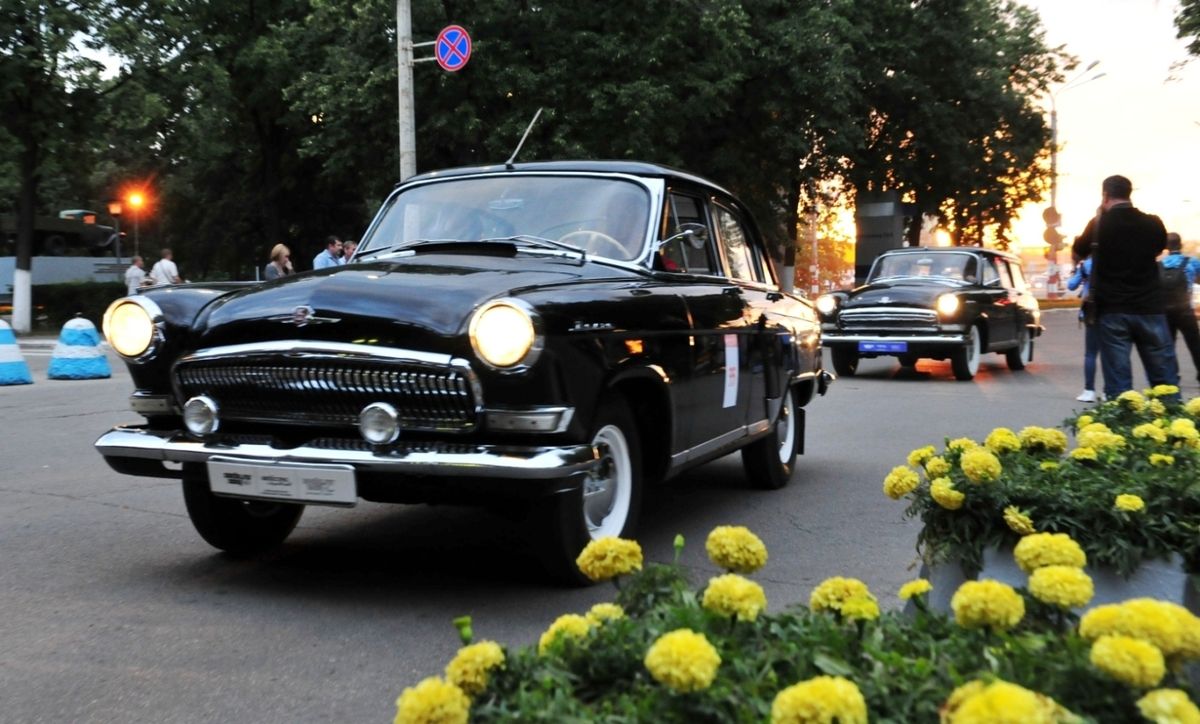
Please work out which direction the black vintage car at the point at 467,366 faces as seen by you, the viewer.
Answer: facing the viewer and to the left of the viewer

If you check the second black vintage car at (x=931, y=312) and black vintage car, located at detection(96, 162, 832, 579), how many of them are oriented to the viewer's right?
0

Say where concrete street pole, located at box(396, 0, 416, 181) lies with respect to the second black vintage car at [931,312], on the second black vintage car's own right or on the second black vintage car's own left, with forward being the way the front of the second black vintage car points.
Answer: on the second black vintage car's own right

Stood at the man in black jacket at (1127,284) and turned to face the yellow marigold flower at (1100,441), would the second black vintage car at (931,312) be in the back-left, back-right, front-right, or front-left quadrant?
back-right

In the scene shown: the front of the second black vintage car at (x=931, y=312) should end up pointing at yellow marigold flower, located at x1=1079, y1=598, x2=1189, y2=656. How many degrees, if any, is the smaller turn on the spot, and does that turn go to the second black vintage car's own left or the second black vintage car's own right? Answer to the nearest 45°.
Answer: approximately 45° to the second black vintage car's own left

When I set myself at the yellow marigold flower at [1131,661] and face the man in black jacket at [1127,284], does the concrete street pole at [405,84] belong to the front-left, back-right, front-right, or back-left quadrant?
front-left

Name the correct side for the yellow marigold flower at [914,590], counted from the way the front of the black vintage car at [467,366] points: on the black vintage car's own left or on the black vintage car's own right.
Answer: on the black vintage car's own left

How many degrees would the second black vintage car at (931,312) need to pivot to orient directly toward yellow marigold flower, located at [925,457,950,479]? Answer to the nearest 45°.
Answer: approximately 45° to its left

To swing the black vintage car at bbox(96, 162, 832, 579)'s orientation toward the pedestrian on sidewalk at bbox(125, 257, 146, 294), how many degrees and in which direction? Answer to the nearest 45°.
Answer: approximately 135° to its right

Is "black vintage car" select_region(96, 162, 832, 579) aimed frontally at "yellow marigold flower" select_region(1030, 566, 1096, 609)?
no

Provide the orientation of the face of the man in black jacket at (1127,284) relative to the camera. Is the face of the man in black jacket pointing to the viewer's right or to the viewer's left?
to the viewer's left

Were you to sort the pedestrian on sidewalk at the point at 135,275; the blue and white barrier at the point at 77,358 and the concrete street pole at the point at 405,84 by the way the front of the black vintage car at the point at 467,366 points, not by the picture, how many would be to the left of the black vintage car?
0

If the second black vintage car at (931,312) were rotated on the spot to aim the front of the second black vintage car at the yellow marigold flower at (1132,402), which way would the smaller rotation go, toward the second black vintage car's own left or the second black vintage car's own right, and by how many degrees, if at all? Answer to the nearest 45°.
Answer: approximately 45° to the second black vintage car's own left

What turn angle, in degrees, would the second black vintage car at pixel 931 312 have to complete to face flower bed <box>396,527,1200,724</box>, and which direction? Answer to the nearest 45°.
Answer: approximately 45° to its left

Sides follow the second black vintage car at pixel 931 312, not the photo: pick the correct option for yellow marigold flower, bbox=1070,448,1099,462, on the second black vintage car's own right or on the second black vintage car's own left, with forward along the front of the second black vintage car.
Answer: on the second black vintage car's own left

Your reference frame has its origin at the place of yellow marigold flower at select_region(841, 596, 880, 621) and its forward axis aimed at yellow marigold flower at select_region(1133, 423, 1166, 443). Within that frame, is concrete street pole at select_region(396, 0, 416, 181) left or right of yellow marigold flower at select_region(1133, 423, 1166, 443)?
left

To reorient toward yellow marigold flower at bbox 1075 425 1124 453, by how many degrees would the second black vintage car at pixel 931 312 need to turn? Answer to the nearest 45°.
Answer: approximately 45° to its left

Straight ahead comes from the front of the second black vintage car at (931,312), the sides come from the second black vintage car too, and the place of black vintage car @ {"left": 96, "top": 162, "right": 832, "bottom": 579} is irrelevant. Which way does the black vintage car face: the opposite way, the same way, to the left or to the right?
the same way

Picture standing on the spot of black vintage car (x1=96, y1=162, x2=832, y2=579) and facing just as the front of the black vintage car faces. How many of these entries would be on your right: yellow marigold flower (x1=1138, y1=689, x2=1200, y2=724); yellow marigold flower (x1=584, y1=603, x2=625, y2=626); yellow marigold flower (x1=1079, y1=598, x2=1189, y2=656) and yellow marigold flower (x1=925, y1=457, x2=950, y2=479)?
0

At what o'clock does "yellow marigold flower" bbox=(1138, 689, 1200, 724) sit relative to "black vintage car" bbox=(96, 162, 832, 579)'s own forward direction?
The yellow marigold flower is roughly at 10 o'clock from the black vintage car.

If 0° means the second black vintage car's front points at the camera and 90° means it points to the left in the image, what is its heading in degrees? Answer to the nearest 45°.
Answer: approximately 45°

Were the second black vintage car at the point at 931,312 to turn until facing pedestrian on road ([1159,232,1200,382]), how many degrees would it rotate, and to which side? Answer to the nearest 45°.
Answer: approximately 90° to its left
